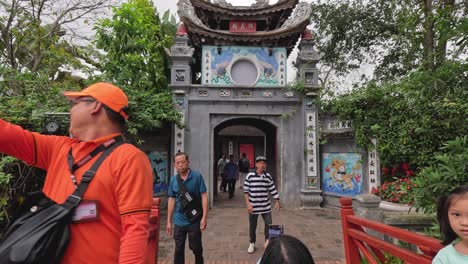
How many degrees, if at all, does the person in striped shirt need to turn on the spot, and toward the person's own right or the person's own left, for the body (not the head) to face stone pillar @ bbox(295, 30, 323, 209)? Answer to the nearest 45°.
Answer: approximately 180°

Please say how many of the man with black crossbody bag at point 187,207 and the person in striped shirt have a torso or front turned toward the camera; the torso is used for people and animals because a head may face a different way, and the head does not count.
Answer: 2

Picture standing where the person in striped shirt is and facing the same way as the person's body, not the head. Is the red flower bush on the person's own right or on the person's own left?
on the person's own left

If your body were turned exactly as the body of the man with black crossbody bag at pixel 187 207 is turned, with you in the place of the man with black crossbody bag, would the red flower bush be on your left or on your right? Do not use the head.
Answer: on your left

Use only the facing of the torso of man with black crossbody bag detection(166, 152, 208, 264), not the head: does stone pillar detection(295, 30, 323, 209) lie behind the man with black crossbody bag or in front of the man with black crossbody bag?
behind

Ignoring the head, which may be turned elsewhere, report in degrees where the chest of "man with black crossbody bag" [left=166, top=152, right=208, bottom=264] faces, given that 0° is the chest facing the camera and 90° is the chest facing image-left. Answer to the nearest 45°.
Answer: approximately 0°

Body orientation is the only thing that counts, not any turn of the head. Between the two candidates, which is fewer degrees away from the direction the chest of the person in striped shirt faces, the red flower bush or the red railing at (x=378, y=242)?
the red railing
